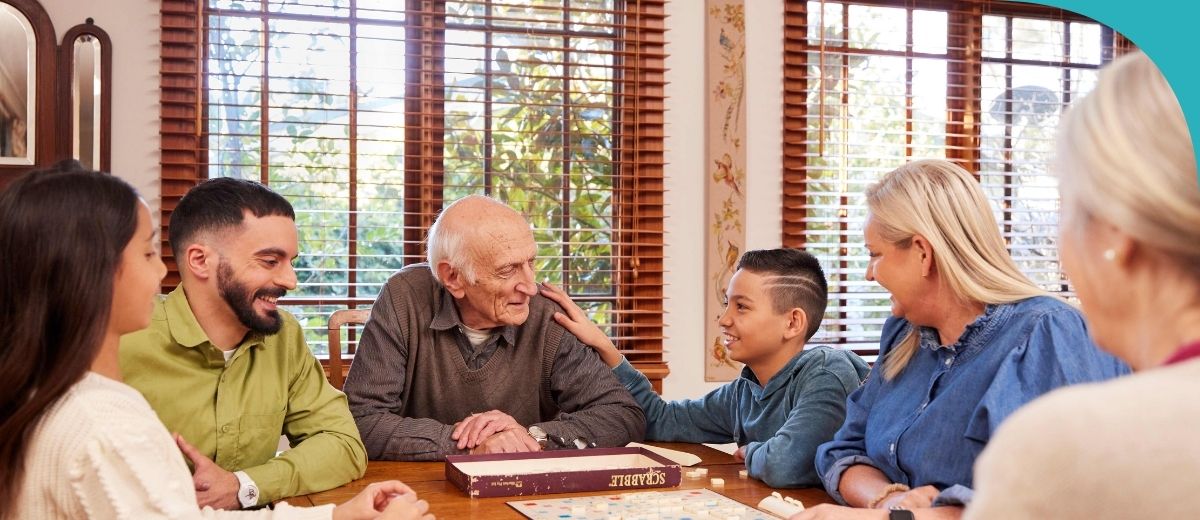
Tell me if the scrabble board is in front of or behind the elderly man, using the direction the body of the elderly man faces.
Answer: in front

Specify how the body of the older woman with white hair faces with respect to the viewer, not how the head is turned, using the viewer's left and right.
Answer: facing away from the viewer and to the left of the viewer

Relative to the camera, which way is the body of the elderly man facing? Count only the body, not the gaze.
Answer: toward the camera

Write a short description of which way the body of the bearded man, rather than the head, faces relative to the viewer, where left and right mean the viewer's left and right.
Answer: facing the viewer and to the right of the viewer

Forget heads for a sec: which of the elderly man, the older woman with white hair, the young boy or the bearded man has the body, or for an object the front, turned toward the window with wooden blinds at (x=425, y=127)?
the older woman with white hair

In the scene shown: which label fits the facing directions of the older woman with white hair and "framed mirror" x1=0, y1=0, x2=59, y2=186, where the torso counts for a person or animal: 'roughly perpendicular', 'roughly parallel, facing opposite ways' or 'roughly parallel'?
roughly parallel, facing opposite ways

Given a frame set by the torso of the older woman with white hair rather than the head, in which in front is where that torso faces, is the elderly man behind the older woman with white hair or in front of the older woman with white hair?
in front

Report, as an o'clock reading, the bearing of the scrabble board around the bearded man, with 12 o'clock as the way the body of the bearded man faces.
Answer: The scrabble board is roughly at 12 o'clock from the bearded man.

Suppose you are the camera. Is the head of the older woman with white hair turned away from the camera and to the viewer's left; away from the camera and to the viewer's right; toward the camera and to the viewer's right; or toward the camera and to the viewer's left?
away from the camera and to the viewer's left

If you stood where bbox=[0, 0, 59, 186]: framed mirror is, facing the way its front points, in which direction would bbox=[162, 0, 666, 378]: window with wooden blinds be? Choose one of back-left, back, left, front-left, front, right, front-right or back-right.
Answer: left

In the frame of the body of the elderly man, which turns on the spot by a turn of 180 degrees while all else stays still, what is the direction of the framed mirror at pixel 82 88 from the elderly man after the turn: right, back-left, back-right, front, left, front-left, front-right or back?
front-left

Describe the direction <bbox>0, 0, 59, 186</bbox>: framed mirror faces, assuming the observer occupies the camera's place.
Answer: facing the viewer

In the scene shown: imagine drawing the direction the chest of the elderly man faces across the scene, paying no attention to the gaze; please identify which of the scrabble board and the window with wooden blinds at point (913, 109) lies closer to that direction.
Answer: the scrabble board

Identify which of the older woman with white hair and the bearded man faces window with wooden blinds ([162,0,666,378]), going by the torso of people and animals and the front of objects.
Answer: the older woman with white hair

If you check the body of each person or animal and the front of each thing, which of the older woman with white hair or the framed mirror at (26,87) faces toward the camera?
the framed mirror

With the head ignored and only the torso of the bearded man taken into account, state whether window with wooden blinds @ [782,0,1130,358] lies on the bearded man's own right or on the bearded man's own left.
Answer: on the bearded man's own left

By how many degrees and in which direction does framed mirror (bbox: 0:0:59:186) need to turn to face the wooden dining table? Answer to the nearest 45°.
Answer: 0° — it already faces it

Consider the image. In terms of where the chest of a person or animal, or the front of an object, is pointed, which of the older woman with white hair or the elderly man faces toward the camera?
the elderly man

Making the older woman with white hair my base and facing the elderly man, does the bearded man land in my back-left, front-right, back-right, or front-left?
front-left
